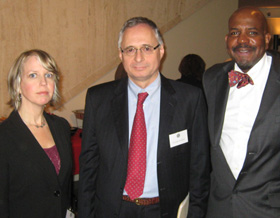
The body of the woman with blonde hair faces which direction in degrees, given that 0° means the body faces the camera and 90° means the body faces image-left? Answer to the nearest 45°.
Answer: approximately 315°

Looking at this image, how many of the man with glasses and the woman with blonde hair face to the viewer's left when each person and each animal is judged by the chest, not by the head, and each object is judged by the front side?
0

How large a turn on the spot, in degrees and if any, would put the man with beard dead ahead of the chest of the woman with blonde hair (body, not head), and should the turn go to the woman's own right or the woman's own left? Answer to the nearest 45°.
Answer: approximately 45° to the woman's own left

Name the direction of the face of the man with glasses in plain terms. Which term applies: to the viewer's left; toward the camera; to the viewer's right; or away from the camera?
toward the camera

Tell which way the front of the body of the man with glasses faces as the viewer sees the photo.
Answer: toward the camera

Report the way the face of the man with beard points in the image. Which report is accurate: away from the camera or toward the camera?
toward the camera
